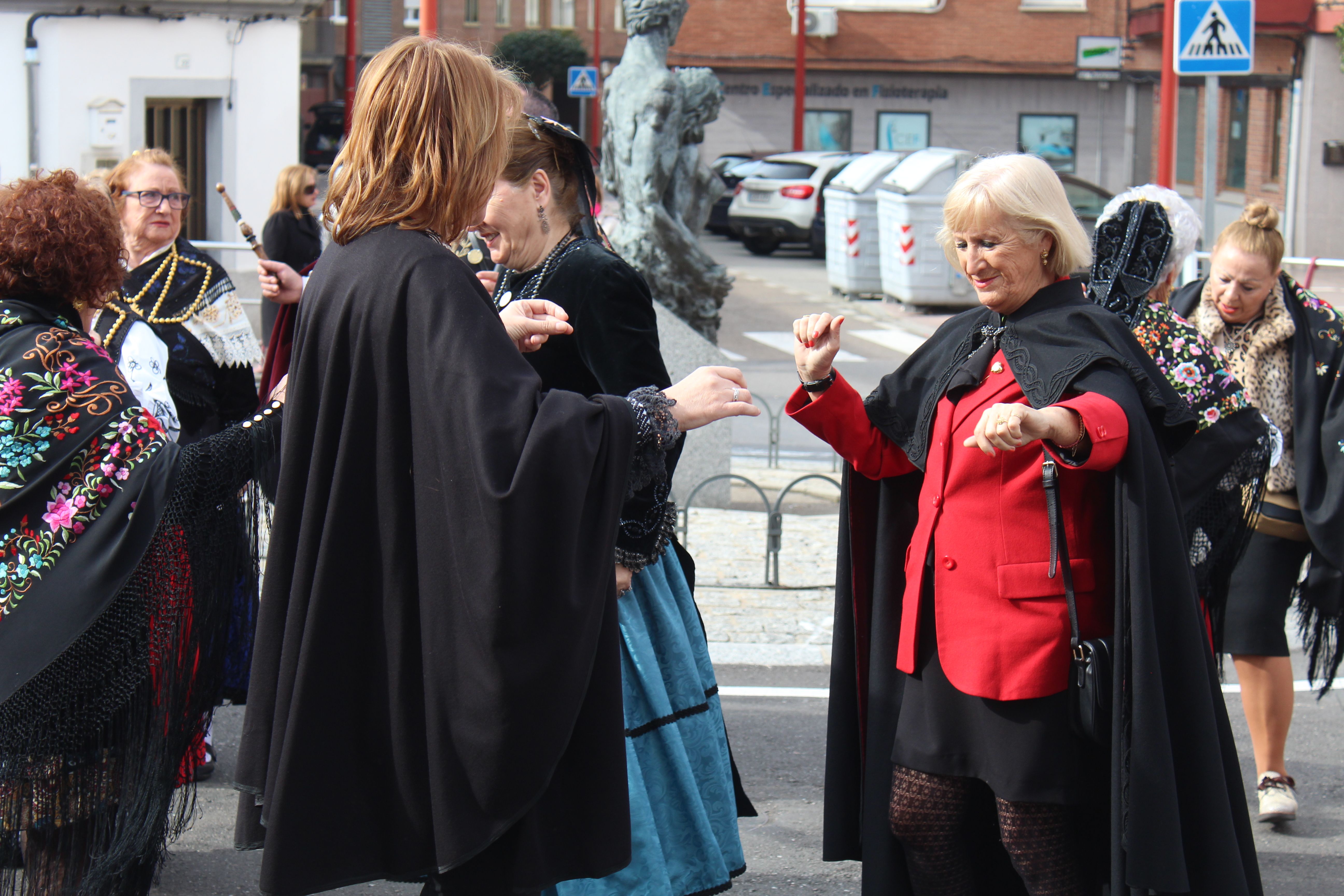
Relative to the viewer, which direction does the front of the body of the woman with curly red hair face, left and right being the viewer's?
facing away from the viewer and to the right of the viewer

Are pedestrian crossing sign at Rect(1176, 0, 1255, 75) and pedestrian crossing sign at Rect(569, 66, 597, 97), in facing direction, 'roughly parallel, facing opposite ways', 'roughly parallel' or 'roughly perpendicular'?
roughly parallel

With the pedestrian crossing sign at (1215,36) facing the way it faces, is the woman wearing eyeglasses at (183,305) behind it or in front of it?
in front

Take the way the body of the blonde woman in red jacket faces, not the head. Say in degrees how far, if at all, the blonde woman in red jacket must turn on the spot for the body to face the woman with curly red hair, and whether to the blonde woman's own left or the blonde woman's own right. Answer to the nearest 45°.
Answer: approximately 45° to the blonde woman's own right

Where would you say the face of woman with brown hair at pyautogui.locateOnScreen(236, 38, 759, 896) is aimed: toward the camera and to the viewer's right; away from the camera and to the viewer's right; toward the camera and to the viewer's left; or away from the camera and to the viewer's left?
away from the camera and to the viewer's right

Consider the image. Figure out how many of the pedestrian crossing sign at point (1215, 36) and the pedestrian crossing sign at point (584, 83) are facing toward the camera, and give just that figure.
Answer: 2

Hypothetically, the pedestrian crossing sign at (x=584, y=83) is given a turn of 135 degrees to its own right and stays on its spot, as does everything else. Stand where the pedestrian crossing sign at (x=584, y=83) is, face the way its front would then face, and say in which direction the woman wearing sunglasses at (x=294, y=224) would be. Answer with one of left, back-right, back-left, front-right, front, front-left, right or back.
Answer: back-left

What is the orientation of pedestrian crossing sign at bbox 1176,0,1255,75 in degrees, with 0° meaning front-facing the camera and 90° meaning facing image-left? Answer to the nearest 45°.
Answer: approximately 0°

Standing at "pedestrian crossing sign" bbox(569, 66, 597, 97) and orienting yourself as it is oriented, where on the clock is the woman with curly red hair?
The woman with curly red hair is roughly at 12 o'clock from the pedestrian crossing sign.

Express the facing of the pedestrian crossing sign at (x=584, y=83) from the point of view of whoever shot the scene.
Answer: facing the viewer

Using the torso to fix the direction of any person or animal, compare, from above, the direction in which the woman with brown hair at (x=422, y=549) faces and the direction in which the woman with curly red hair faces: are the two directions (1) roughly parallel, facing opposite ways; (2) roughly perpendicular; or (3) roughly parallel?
roughly parallel

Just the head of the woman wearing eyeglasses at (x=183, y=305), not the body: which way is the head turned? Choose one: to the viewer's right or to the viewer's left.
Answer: to the viewer's right

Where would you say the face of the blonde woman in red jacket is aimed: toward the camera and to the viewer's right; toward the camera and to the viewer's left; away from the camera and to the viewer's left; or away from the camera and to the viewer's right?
toward the camera and to the viewer's left
